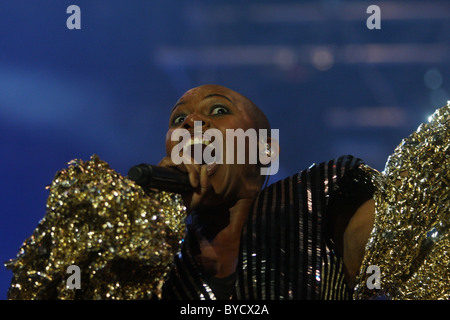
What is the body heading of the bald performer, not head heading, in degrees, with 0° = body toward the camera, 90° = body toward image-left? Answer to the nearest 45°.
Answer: approximately 45°

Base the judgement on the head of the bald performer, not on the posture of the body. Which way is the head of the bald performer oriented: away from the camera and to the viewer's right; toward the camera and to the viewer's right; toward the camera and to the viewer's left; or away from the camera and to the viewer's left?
toward the camera and to the viewer's left
